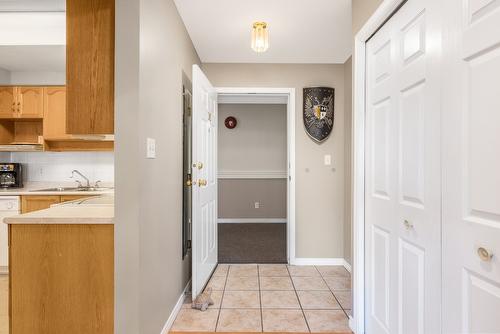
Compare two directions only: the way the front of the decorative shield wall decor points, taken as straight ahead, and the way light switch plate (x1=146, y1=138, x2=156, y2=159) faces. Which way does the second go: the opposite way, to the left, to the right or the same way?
to the left

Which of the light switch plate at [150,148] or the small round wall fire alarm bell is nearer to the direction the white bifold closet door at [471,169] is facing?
the light switch plate

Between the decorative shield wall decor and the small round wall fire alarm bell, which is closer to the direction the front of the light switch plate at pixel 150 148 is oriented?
the decorative shield wall decor

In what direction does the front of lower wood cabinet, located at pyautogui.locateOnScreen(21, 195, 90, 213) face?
toward the camera

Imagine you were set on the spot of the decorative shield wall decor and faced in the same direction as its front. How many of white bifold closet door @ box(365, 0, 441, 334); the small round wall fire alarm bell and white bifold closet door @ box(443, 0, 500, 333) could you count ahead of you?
2

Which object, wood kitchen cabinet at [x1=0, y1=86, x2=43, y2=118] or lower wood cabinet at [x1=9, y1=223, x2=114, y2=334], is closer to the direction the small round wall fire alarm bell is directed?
the lower wood cabinet

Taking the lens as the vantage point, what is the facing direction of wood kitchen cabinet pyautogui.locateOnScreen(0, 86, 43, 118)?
facing the viewer

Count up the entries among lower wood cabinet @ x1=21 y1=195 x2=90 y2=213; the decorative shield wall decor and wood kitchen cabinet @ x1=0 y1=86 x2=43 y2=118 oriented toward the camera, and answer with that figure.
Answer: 3

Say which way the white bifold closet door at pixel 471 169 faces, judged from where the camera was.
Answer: facing the viewer and to the left of the viewer

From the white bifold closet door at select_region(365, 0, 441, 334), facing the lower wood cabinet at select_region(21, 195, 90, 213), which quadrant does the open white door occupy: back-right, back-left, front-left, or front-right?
front-right

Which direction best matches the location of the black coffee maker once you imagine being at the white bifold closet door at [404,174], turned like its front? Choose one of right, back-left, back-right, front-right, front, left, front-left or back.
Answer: front-right

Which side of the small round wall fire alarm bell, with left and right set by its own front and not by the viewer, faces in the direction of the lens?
front

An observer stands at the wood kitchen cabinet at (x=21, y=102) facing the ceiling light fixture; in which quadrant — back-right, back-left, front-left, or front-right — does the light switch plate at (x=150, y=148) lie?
front-right

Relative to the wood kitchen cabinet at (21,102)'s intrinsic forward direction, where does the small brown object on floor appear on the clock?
The small brown object on floor is roughly at 11 o'clock from the wood kitchen cabinet.

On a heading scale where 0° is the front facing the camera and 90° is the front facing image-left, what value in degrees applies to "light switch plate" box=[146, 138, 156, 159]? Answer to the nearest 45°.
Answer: approximately 315°

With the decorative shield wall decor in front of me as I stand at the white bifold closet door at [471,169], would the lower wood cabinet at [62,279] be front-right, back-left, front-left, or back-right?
front-left
